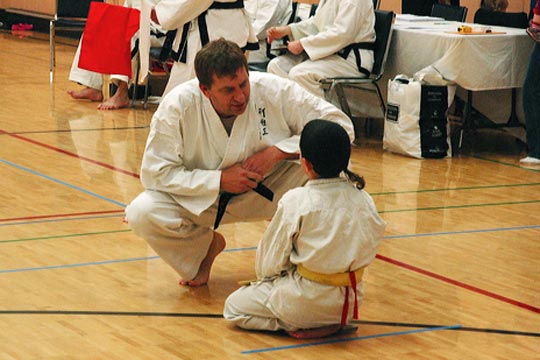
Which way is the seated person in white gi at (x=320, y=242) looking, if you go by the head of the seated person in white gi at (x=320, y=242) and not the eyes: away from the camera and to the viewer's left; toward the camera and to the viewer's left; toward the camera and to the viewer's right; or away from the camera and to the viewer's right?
away from the camera and to the viewer's left

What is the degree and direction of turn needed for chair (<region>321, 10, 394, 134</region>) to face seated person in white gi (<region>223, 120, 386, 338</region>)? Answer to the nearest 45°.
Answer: approximately 90° to its left

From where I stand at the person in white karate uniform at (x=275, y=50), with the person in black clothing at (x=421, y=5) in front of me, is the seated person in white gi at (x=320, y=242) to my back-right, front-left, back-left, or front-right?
back-right

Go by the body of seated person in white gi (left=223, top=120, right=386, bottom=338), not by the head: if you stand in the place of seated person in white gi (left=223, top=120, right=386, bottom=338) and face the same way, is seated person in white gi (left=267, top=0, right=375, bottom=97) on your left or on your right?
on your right

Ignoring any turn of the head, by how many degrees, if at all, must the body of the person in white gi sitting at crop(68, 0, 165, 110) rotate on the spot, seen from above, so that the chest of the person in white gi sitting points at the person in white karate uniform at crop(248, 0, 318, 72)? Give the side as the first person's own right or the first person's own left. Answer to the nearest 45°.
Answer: approximately 135° to the first person's own left

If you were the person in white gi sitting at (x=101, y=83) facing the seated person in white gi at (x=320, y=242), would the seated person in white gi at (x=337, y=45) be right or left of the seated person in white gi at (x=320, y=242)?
left

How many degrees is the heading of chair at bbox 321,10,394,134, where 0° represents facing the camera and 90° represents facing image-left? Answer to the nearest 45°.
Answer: approximately 90°

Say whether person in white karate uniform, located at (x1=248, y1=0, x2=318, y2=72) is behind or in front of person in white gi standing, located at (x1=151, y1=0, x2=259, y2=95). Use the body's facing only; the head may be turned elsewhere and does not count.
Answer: behind

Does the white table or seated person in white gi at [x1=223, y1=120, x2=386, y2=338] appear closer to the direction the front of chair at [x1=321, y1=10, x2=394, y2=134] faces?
the seated person in white gi

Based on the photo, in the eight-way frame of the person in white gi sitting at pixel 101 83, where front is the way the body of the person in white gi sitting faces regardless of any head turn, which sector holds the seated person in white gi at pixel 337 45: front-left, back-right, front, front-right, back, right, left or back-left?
back-left
